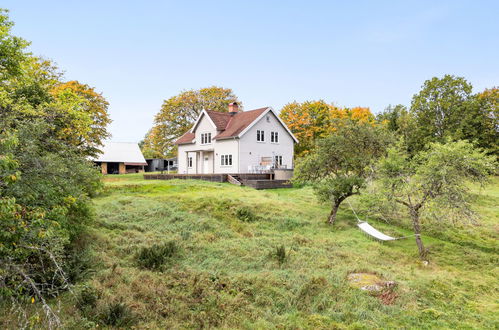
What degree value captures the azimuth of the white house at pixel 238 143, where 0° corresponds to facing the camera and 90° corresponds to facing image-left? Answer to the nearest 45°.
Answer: approximately 45°

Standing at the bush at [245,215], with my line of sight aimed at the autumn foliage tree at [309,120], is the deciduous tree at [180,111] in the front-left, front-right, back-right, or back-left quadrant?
front-left

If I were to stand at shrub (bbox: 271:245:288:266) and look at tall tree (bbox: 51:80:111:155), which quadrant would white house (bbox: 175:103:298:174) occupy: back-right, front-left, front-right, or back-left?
front-right

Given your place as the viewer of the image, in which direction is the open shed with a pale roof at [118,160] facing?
facing the viewer

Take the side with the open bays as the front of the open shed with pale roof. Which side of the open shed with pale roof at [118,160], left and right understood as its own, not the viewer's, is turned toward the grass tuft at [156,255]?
front

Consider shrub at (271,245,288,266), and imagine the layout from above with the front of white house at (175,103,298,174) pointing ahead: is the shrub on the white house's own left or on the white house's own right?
on the white house's own left

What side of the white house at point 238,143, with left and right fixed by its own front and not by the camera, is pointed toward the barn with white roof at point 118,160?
right

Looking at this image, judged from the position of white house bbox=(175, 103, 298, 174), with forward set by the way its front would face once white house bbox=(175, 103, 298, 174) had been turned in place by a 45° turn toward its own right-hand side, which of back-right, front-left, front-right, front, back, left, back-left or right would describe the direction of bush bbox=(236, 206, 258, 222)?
left

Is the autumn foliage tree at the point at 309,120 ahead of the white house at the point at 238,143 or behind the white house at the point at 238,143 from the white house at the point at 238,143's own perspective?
behind

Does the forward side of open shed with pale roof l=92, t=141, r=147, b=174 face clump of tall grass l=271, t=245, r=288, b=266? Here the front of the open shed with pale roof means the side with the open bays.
yes

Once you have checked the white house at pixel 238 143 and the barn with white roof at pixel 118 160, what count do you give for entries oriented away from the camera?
0

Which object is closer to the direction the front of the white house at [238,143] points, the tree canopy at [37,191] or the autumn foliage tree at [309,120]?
the tree canopy

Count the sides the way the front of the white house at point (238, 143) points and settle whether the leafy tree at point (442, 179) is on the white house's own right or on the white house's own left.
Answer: on the white house's own left

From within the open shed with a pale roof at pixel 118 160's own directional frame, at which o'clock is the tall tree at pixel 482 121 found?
The tall tree is roughly at 10 o'clock from the open shed with a pale roof.
